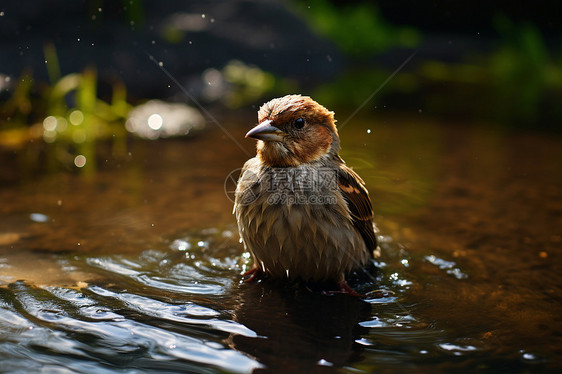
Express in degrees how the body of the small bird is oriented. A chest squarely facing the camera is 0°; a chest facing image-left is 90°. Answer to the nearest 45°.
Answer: approximately 45°

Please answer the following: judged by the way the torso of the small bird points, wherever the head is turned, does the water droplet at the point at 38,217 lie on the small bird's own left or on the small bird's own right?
on the small bird's own right
